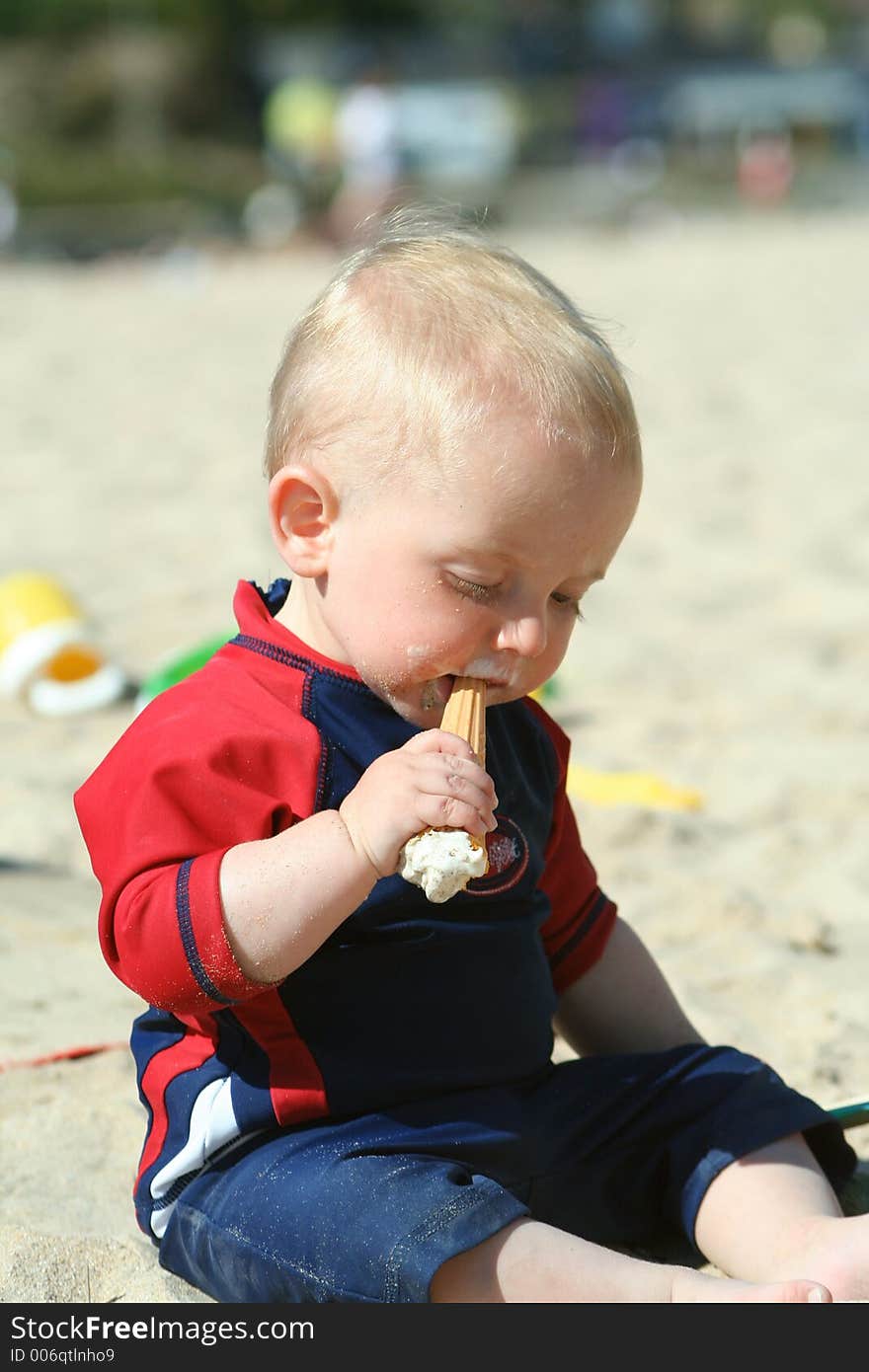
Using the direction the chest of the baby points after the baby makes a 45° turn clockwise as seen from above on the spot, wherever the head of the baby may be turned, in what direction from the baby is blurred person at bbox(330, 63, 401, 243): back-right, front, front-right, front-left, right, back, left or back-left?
back

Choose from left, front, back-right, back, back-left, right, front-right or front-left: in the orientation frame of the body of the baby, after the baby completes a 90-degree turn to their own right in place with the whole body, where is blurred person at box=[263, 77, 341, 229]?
back-right

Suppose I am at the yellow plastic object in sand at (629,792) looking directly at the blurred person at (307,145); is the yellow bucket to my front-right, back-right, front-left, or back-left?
front-left

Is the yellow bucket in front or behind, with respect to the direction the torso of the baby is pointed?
behind

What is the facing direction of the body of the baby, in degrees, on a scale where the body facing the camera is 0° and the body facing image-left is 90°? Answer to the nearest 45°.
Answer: approximately 315°
